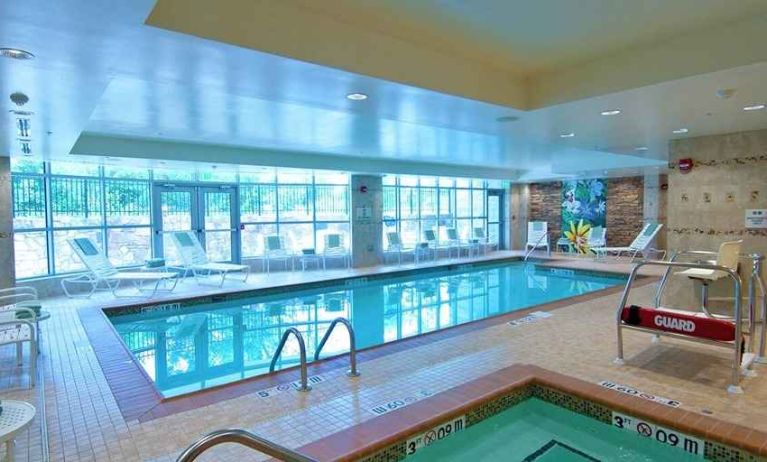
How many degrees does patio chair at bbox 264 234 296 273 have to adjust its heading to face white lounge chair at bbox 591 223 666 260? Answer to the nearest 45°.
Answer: approximately 45° to its left

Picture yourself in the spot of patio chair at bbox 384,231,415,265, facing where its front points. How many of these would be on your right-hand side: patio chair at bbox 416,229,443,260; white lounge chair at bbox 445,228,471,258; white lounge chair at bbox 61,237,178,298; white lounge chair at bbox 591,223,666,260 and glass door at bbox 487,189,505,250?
1

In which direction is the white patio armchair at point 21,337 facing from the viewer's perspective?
to the viewer's right

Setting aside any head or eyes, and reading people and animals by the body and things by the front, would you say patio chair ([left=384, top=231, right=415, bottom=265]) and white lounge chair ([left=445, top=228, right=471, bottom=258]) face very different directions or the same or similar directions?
same or similar directions

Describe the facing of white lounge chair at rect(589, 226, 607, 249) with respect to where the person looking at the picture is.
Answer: facing the viewer and to the left of the viewer

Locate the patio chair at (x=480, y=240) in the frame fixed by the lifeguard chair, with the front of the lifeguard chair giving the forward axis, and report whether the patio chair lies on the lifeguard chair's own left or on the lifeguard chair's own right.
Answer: on the lifeguard chair's own right

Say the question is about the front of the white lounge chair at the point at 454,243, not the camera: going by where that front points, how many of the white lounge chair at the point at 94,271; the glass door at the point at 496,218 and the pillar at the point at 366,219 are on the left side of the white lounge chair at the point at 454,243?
1

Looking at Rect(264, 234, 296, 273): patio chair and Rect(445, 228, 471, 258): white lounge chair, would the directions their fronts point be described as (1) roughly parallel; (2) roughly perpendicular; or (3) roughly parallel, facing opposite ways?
roughly parallel

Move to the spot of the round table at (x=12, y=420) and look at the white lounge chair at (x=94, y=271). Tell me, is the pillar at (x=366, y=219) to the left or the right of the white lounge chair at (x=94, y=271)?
right

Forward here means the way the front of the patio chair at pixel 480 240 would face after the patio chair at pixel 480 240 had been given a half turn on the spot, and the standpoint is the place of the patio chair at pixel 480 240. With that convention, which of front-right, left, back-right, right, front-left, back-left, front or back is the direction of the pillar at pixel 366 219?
left

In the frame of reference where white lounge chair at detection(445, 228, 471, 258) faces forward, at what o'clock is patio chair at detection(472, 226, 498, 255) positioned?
The patio chair is roughly at 9 o'clock from the white lounge chair.

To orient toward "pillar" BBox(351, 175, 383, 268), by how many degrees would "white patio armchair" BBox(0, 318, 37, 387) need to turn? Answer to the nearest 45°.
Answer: approximately 45° to its left

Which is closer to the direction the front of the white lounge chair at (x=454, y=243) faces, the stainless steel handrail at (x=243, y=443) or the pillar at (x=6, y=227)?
the stainless steel handrail

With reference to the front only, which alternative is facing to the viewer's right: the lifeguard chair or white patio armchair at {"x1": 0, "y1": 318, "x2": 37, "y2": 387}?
the white patio armchair

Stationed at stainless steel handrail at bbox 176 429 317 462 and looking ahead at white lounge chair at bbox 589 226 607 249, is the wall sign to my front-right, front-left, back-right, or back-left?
front-right

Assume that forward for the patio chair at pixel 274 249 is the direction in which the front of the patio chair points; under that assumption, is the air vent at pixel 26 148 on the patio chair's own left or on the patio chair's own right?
on the patio chair's own right

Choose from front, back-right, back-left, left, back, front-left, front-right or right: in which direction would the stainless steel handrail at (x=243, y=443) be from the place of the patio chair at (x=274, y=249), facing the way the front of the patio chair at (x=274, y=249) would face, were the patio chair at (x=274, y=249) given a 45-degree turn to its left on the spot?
right

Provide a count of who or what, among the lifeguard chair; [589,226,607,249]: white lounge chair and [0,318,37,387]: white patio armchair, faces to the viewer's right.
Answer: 1

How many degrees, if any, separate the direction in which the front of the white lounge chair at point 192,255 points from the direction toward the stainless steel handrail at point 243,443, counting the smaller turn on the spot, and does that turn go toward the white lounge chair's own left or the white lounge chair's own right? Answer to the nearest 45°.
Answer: approximately 45° to the white lounge chair's own right
